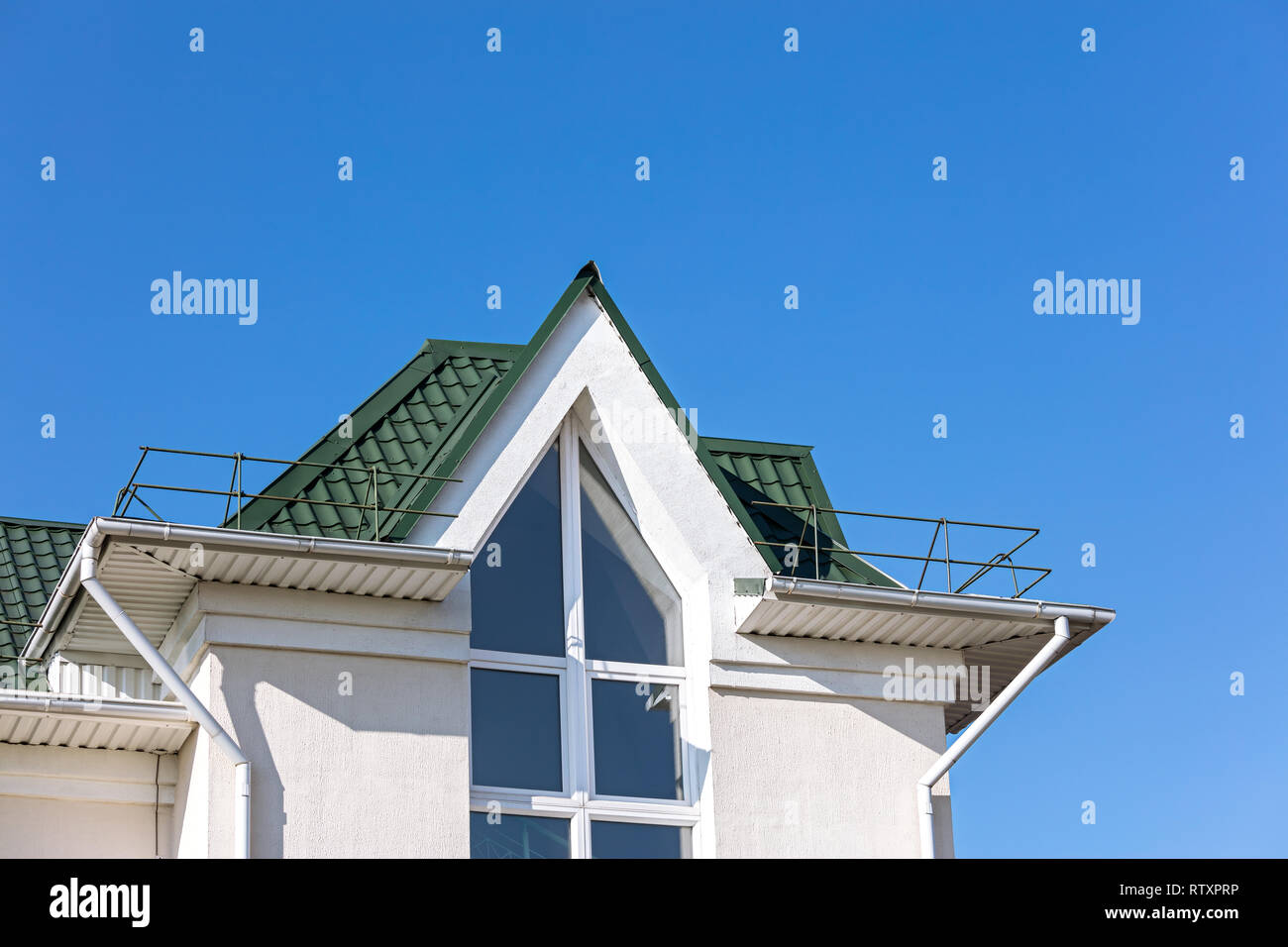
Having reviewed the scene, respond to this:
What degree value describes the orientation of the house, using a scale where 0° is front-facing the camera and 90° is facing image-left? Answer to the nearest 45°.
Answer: approximately 0°
